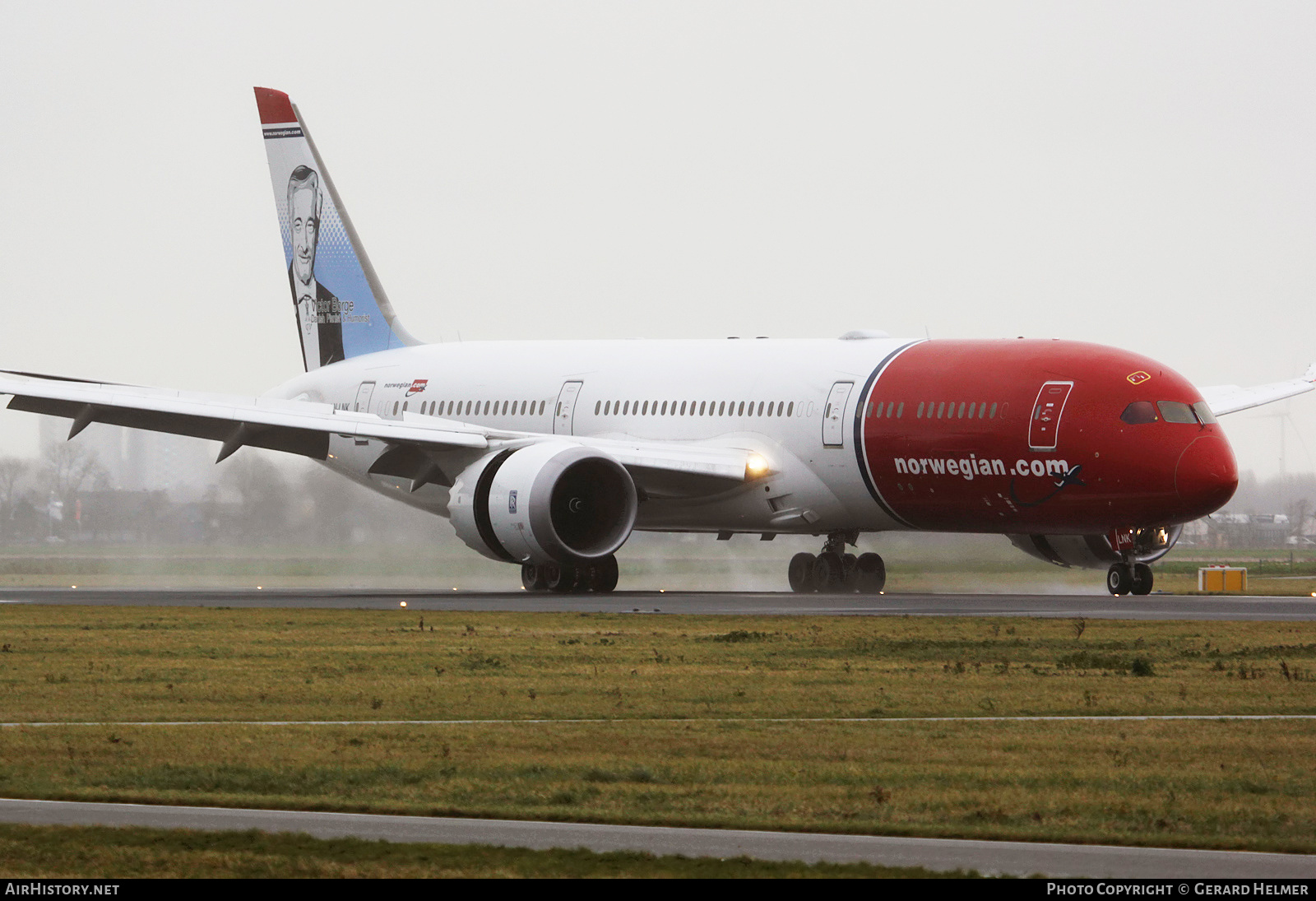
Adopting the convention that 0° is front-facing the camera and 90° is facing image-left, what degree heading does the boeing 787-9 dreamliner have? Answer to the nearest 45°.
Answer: approximately 315°
